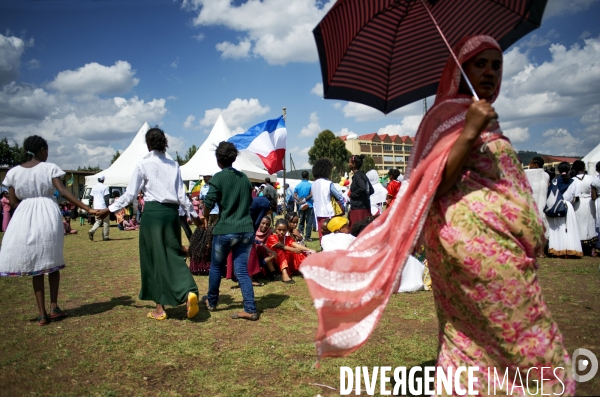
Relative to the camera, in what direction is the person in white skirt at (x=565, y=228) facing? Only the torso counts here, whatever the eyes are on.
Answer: away from the camera

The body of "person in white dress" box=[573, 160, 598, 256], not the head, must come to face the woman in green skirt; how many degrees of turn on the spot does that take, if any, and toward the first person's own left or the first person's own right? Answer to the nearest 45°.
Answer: approximately 135° to the first person's own left

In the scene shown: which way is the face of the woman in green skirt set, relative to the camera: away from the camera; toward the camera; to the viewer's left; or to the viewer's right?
away from the camera

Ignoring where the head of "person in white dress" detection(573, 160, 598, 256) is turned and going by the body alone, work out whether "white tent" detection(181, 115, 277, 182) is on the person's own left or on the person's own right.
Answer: on the person's own left

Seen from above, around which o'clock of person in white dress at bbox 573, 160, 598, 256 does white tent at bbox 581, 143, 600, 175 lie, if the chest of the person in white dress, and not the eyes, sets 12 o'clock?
The white tent is roughly at 12 o'clock from the person in white dress.

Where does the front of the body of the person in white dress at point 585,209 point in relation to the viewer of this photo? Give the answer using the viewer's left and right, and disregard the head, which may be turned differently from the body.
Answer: facing away from the viewer

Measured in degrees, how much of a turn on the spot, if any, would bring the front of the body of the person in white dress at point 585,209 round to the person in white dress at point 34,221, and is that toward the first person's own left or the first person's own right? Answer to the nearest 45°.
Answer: approximately 135° to the first person's own left

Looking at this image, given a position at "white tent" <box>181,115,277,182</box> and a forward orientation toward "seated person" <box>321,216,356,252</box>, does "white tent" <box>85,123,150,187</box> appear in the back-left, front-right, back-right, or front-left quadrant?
back-right

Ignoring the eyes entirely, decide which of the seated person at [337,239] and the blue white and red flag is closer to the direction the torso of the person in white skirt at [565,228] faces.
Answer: the blue white and red flag

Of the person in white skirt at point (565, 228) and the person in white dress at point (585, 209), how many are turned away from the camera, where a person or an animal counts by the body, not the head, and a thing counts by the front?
2

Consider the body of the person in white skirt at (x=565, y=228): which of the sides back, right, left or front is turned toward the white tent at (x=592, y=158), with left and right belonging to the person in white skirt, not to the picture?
front
